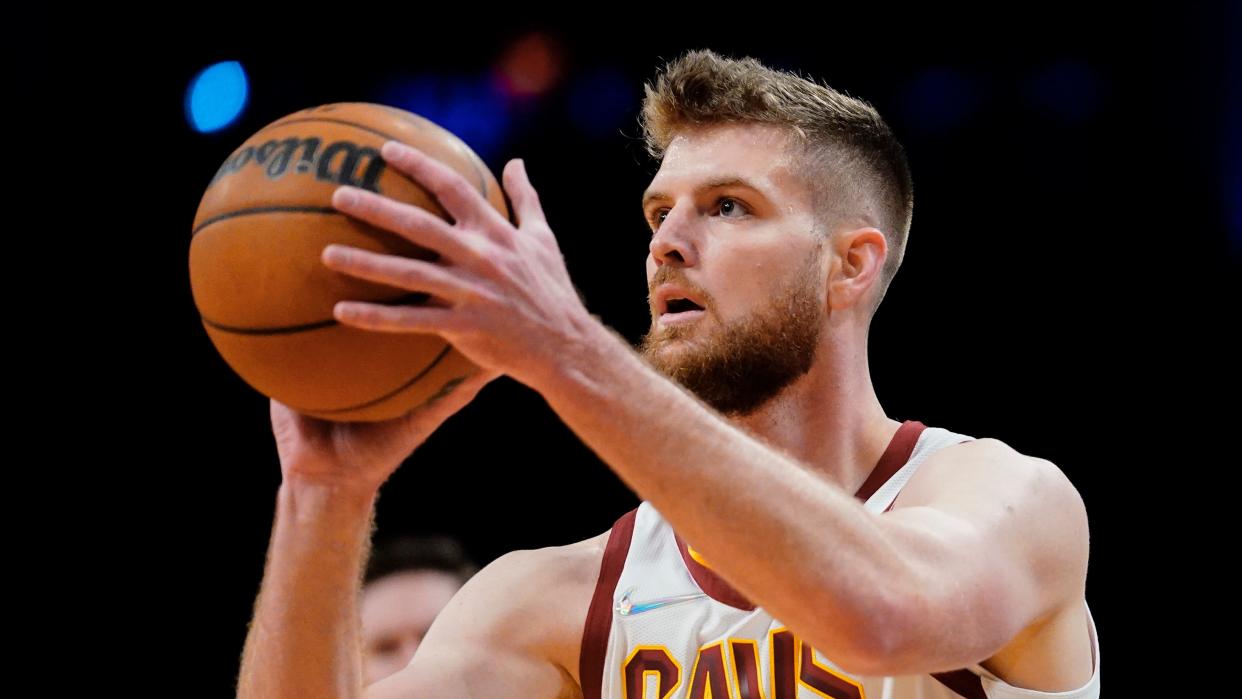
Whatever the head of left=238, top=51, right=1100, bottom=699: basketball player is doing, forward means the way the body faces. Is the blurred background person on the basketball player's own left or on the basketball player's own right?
on the basketball player's own right

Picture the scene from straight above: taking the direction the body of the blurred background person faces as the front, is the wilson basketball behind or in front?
in front

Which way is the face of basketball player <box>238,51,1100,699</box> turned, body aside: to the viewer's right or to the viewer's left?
to the viewer's left

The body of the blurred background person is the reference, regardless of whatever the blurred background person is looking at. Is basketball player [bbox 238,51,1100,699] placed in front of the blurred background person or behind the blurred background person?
in front

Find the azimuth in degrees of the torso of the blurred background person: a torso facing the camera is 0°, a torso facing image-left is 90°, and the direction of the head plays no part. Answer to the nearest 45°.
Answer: approximately 0°

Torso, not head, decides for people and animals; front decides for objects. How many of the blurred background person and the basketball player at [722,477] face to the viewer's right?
0
